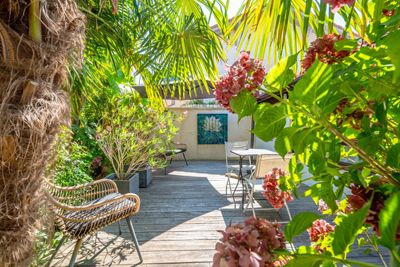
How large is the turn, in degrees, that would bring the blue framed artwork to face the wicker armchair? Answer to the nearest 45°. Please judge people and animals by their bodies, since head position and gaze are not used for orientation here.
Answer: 0° — it already faces it

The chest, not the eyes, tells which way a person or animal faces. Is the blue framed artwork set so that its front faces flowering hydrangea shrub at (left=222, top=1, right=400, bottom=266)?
yes

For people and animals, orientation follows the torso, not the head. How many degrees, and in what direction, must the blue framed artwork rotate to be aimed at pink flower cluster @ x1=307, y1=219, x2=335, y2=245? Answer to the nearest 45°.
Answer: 0° — it already faces it

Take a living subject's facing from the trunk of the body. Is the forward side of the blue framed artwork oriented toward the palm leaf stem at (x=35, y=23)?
yes

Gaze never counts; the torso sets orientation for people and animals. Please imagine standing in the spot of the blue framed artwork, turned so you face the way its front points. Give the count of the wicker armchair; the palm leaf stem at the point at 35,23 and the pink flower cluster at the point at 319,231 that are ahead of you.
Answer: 3

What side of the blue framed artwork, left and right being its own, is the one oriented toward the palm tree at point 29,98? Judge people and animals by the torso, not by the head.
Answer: front

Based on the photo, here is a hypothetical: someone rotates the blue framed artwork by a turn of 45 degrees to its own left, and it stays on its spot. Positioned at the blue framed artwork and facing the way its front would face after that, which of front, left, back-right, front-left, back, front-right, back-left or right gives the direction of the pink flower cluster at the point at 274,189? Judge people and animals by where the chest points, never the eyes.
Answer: front-right

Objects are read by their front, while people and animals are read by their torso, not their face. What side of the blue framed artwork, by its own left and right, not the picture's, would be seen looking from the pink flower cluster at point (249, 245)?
front

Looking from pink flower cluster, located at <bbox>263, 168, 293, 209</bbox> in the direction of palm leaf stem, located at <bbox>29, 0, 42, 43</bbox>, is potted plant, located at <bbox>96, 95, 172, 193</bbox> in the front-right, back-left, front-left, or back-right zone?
front-right

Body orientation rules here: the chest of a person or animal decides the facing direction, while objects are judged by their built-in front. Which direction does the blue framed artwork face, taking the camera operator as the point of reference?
facing the viewer

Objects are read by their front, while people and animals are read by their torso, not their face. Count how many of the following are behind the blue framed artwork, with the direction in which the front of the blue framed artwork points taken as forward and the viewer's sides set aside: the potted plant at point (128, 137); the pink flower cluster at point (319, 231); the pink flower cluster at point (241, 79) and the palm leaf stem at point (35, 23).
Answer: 0

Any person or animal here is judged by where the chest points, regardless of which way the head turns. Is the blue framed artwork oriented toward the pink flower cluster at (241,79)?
yes
